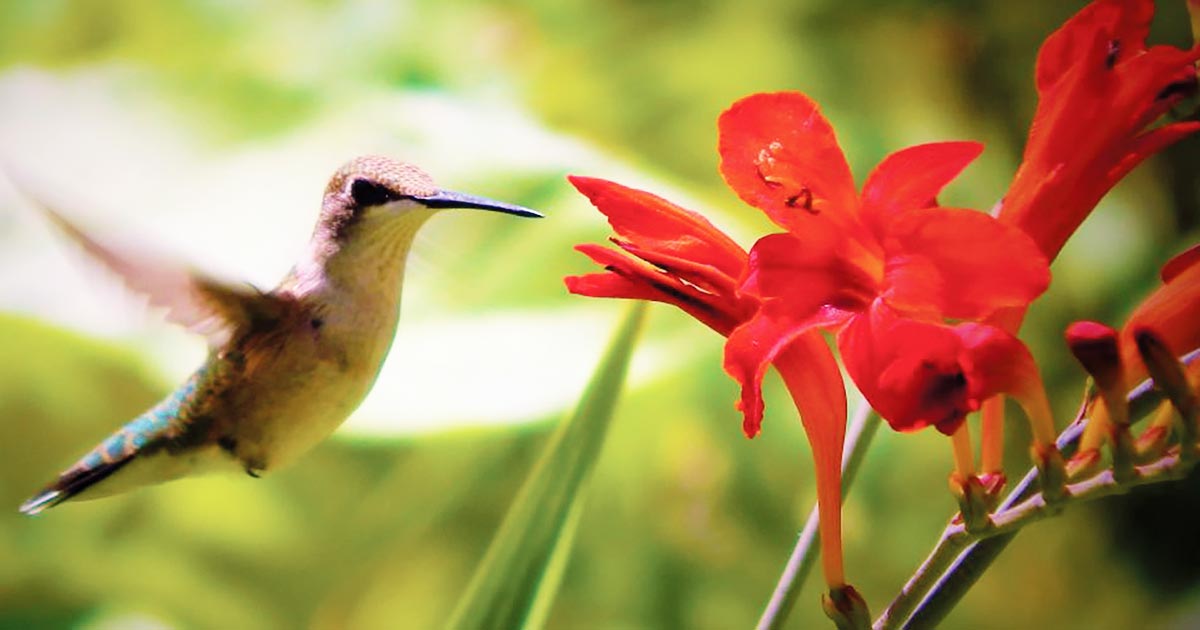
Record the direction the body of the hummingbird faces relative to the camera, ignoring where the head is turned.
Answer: to the viewer's right
